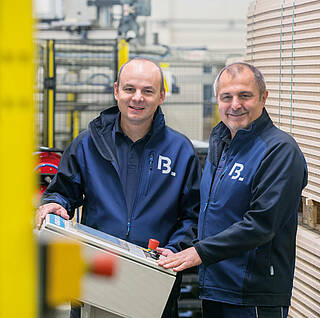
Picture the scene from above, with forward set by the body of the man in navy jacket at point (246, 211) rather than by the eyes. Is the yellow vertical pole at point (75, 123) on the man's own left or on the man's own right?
on the man's own right

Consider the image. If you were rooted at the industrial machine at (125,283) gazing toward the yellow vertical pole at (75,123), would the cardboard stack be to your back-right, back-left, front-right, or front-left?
front-right

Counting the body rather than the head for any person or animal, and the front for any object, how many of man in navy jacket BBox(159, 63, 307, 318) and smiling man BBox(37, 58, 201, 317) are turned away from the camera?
0

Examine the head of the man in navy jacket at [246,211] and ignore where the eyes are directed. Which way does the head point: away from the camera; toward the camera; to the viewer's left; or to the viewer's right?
toward the camera

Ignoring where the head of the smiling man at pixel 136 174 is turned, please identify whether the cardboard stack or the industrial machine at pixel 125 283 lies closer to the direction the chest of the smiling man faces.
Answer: the industrial machine

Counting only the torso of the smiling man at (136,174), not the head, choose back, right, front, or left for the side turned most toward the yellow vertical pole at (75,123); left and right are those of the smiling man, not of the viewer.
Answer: back

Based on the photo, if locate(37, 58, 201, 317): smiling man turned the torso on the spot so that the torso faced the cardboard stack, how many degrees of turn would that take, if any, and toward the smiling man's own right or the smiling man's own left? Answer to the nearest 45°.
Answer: approximately 135° to the smiling man's own left

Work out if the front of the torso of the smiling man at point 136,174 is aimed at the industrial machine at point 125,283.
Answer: yes

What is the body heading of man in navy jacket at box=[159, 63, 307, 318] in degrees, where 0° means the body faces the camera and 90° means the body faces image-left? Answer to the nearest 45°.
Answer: approximately 45°

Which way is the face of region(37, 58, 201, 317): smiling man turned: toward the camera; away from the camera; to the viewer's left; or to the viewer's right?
toward the camera

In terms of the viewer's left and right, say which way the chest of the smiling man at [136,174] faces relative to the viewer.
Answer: facing the viewer

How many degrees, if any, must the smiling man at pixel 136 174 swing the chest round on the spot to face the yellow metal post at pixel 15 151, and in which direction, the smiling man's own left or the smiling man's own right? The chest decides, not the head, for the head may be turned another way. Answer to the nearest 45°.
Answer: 0° — they already face it
